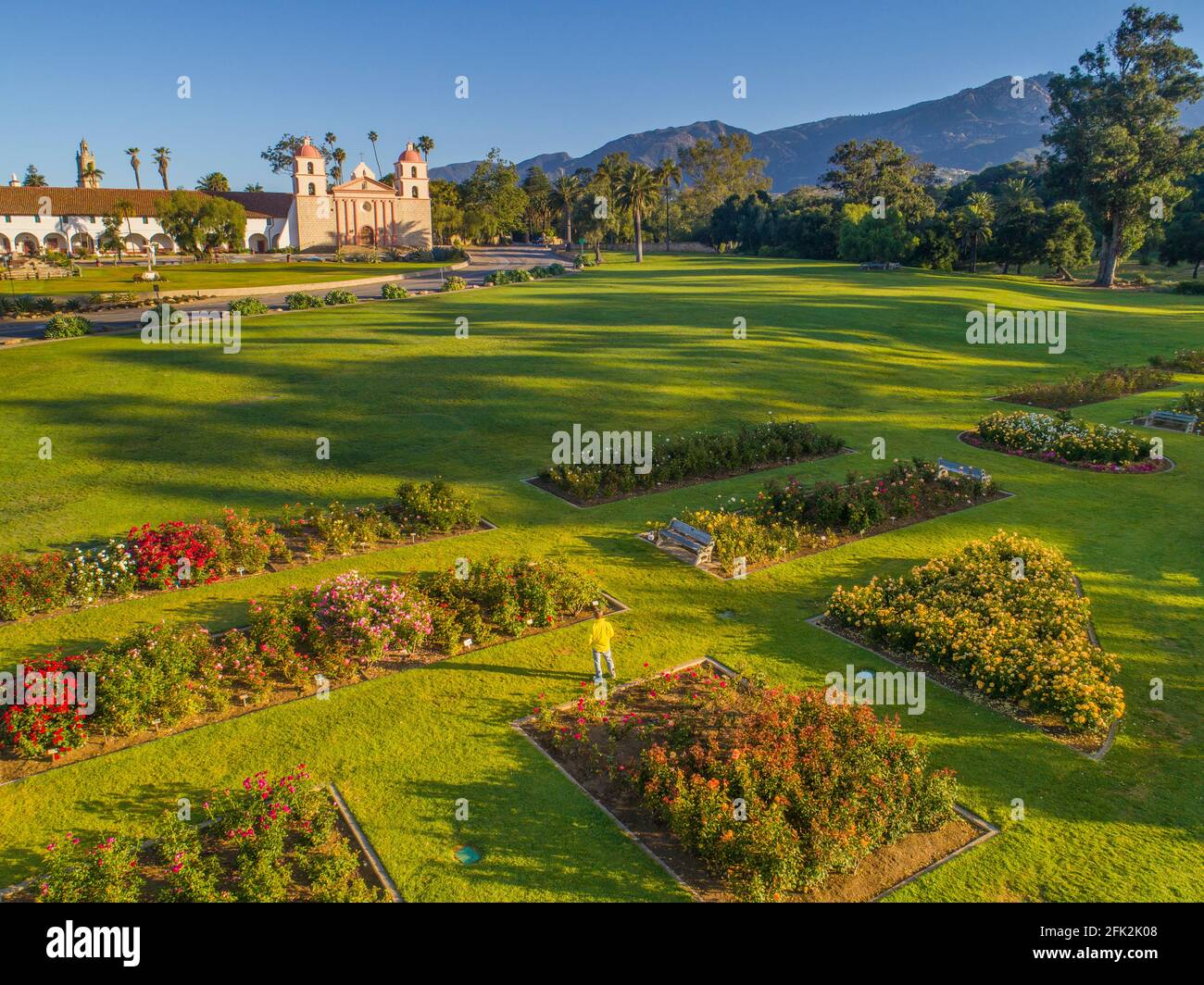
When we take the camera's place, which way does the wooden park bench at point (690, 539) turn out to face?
facing the viewer and to the left of the viewer

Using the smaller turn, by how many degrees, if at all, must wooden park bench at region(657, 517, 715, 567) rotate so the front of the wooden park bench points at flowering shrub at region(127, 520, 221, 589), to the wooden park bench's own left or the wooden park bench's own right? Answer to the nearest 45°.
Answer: approximately 45° to the wooden park bench's own right

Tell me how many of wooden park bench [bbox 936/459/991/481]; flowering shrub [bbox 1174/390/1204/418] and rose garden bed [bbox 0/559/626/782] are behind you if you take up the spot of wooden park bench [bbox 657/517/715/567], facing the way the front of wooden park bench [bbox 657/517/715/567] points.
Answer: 2

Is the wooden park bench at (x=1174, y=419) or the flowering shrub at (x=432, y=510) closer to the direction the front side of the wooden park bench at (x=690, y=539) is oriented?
the flowering shrub

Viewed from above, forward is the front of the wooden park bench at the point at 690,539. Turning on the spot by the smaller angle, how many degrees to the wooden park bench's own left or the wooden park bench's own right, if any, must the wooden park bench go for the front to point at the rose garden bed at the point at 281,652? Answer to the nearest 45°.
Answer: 0° — it already faces it

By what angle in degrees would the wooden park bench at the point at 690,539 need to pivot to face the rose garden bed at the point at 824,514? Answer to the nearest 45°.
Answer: approximately 180°

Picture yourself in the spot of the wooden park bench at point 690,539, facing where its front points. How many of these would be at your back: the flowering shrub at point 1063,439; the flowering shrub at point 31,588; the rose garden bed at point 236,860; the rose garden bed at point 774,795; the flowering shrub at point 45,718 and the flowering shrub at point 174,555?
1

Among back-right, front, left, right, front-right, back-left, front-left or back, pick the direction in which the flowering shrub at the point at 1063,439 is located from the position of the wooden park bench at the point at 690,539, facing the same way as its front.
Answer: back

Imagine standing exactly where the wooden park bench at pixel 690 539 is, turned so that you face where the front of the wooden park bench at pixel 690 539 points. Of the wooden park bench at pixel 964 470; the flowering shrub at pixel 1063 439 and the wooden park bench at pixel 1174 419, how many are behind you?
3

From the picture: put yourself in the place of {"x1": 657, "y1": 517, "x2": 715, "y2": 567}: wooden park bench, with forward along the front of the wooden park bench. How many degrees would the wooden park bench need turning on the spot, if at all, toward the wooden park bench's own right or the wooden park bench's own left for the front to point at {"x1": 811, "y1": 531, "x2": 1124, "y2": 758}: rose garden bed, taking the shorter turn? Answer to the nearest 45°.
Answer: approximately 90° to the wooden park bench's own left

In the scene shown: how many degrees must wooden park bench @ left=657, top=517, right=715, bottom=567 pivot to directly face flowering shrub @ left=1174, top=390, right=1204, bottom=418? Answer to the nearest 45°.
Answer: approximately 180°

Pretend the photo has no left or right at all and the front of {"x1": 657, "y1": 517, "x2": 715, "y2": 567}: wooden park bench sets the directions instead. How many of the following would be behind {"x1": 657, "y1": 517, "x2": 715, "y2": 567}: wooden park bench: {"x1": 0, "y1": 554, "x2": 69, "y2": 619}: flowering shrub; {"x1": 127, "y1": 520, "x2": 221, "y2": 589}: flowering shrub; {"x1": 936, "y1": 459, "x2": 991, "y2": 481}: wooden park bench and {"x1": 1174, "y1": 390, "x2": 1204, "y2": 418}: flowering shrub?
2

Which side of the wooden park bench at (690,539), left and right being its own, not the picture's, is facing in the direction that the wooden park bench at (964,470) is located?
back
